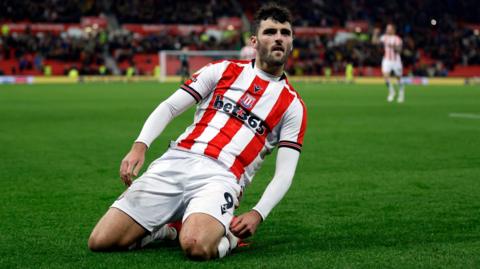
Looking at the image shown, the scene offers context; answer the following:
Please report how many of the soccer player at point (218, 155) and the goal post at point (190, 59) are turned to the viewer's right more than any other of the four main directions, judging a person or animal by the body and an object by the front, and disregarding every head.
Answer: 0

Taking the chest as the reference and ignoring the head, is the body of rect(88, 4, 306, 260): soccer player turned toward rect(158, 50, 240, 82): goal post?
no

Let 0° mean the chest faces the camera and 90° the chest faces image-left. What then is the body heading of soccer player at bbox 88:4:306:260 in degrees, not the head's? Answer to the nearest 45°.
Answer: approximately 45°

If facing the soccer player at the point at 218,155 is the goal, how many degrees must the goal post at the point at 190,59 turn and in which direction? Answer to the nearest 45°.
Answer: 0° — it already faces them

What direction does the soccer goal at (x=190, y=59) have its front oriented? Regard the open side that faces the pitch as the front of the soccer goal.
toward the camera
